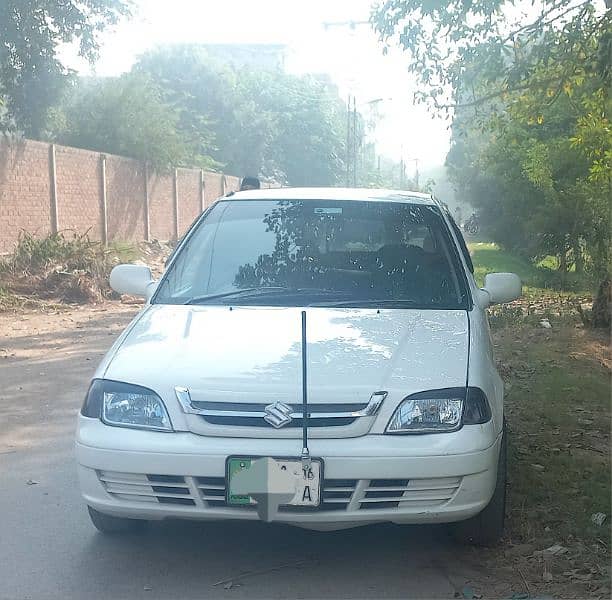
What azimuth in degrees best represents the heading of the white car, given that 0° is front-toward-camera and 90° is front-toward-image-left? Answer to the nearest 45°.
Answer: approximately 0°

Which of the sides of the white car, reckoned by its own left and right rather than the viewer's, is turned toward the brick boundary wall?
back

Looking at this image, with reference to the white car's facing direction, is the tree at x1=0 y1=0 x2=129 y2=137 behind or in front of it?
behind

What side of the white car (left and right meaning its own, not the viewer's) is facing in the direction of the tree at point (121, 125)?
back
